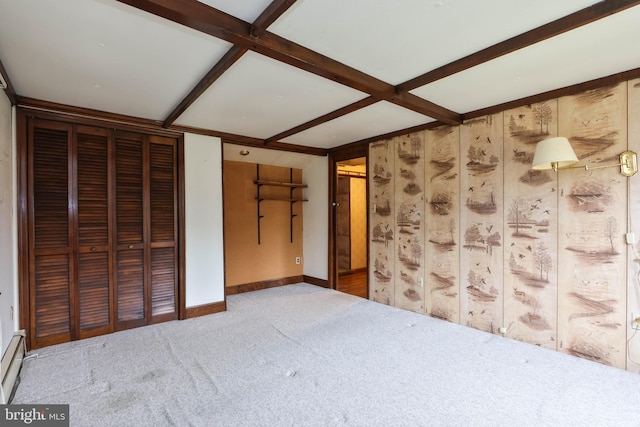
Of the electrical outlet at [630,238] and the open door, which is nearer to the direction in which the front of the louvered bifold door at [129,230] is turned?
the electrical outlet

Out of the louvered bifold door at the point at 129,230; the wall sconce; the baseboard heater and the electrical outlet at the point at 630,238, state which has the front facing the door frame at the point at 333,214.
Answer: the baseboard heater

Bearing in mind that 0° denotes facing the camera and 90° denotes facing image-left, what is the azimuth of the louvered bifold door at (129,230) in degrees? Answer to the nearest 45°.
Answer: approximately 0°

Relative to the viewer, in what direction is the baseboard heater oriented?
to the viewer's right

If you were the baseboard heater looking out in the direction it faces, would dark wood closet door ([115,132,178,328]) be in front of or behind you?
in front

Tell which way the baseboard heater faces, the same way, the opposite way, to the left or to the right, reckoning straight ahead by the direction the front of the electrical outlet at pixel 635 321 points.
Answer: the opposite way
